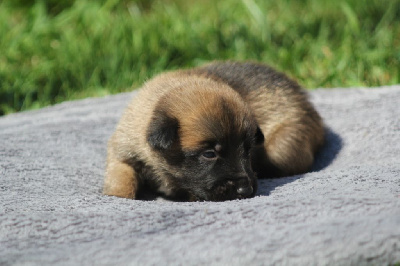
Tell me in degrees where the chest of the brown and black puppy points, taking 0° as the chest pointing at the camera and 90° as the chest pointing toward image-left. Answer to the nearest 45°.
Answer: approximately 45°
